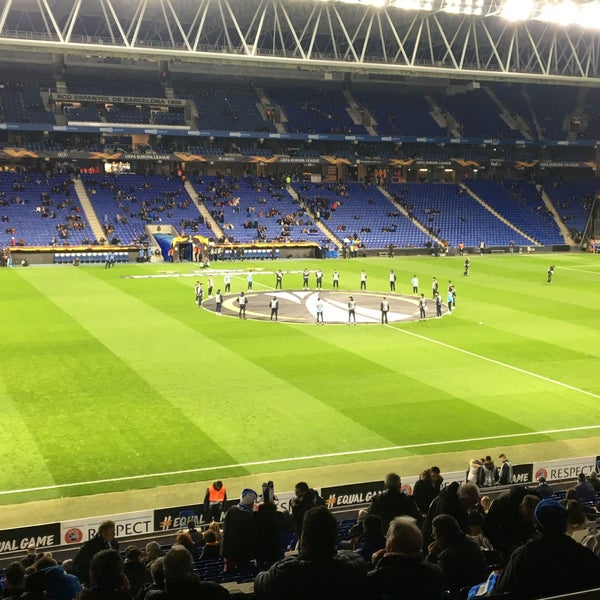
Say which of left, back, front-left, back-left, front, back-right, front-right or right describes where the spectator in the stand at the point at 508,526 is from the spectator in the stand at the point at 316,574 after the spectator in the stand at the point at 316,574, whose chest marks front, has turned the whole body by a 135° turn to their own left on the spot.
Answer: back

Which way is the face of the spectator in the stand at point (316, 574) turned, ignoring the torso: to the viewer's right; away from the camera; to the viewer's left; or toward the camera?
away from the camera

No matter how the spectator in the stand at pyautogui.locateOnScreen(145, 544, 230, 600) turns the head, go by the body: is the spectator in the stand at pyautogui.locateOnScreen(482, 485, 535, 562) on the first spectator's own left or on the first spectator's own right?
on the first spectator's own right

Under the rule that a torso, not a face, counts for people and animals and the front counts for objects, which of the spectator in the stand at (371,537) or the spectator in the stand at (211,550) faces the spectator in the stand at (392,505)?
the spectator in the stand at (371,537)

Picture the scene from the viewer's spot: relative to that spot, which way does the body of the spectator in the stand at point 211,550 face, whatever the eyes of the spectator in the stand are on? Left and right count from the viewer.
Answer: facing away from the viewer

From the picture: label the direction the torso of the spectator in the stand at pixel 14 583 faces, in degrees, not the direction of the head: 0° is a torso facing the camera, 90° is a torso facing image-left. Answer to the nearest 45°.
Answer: approximately 180°

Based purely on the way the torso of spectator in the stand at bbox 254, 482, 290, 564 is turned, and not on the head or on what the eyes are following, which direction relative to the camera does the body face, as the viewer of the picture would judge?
away from the camera

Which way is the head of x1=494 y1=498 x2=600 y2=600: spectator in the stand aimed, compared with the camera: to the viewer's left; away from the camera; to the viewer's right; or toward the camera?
away from the camera

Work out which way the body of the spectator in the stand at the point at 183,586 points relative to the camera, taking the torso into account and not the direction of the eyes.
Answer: away from the camera

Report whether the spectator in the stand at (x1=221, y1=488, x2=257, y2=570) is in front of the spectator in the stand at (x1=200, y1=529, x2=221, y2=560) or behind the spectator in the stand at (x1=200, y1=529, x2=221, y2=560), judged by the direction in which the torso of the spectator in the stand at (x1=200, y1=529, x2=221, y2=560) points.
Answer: behind

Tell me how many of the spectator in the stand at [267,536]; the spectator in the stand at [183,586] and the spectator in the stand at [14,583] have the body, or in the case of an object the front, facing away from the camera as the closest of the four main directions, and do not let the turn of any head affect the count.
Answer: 3

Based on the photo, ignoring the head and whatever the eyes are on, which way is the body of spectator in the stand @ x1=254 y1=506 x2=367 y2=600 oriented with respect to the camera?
away from the camera

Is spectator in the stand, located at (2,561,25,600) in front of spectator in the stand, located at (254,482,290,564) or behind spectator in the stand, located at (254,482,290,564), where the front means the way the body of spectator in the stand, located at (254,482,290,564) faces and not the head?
behind

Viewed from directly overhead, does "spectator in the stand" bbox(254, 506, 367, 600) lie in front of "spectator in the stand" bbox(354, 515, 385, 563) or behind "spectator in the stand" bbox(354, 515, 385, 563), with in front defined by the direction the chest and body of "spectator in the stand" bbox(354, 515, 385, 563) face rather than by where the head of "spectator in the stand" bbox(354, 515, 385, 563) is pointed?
behind

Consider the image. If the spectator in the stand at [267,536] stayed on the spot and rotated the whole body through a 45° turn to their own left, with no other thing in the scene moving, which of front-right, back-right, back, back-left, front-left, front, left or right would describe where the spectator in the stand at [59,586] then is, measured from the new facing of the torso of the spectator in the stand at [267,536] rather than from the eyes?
left
